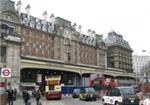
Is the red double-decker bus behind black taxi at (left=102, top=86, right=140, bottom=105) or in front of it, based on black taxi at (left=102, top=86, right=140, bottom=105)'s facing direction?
in front
